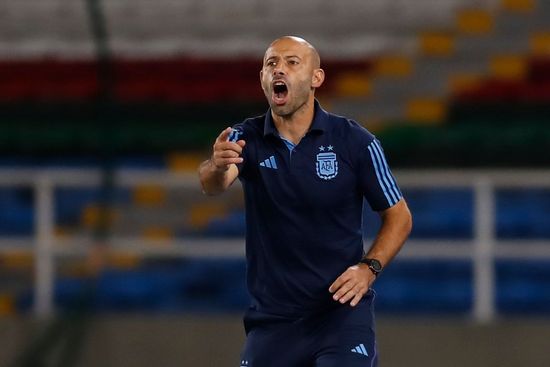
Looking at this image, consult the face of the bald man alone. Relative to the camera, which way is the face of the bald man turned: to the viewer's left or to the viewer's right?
to the viewer's left

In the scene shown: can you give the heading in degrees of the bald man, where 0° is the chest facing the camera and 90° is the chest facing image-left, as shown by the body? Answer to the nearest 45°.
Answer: approximately 45°

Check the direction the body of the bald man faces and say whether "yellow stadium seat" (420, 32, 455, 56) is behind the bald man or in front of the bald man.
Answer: behind

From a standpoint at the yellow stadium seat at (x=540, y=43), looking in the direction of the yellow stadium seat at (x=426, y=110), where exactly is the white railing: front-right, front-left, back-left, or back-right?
front-left

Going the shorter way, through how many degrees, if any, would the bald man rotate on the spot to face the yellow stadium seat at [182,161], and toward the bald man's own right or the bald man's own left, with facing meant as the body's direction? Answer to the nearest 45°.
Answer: approximately 135° to the bald man's own right

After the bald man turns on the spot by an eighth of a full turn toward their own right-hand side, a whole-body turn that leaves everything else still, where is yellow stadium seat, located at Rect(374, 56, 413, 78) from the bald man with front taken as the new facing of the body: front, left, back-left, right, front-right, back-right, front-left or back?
right

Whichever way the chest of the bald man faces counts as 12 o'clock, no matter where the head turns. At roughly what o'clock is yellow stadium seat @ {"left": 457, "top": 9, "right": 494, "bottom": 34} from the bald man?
The yellow stadium seat is roughly at 5 o'clock from the bald man.

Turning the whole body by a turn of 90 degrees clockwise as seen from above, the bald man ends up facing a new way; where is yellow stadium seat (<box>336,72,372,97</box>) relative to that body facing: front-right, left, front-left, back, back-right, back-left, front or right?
front-right

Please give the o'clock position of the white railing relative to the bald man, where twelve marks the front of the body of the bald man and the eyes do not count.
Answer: The white railing is roughly at 5 o'clock from the bald man.
